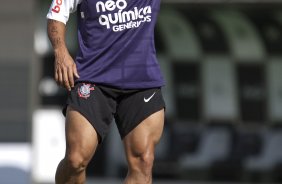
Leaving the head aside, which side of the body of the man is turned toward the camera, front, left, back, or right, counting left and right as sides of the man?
front
